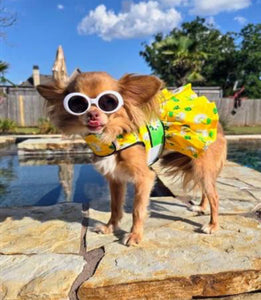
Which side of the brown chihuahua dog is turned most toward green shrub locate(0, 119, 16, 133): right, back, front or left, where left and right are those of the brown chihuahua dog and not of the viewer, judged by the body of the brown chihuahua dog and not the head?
right

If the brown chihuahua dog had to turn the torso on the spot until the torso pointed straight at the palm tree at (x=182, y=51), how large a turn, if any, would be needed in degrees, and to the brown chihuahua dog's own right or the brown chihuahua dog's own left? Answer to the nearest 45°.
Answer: approximately 135° to the brown chihuahua dog's own right

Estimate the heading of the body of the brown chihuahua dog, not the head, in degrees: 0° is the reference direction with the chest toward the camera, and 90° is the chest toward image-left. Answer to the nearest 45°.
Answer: approximately 45°

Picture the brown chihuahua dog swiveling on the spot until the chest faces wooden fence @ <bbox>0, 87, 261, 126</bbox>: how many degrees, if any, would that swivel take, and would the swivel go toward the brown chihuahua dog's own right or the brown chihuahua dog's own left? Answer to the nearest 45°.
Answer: approximately 135° to the brown chihuahua dog's own right
